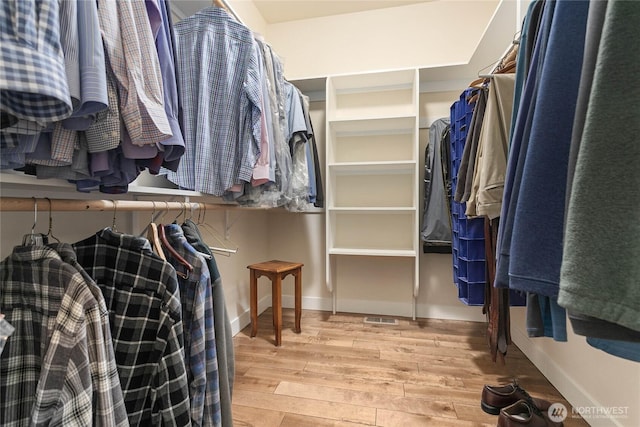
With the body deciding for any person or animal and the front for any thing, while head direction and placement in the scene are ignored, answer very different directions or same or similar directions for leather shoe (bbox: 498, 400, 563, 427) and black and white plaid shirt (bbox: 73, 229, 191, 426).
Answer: very different directions
